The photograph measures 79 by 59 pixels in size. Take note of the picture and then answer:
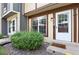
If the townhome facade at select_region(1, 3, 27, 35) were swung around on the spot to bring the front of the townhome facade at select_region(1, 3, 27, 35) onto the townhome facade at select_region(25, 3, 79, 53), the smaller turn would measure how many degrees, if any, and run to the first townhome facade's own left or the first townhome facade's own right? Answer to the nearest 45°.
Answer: approximately 90° to the first townhome facade's own left

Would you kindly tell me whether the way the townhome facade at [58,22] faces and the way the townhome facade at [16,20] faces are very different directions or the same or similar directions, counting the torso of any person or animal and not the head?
same or similar directions

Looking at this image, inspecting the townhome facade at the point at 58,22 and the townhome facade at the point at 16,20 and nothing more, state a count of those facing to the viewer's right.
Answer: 0

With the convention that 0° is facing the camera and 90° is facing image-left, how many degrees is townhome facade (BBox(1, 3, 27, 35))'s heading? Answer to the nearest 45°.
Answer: approximately 45°

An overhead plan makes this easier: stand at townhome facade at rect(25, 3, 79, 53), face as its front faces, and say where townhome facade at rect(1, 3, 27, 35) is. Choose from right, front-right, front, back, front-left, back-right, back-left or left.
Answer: right

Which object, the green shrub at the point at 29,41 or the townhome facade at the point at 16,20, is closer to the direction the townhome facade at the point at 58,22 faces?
the green shrub
